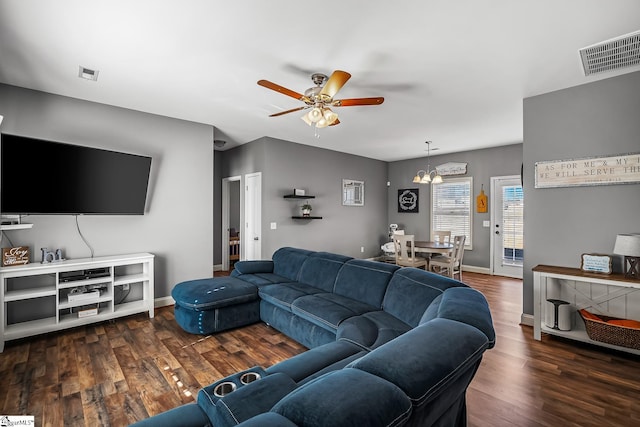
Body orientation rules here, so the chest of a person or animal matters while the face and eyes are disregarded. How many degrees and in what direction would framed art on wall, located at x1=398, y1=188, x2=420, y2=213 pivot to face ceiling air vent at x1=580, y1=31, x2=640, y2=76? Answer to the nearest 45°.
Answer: approximately 45° to its left

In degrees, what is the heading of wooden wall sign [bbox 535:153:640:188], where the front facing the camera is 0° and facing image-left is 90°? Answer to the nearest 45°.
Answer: approximately 45°

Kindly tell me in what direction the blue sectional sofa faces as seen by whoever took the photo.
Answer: facing to the left of the viewer

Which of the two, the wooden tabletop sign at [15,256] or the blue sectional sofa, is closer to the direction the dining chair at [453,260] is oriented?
the wooden tabletop sign

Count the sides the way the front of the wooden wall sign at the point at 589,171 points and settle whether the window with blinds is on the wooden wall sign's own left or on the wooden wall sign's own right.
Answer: on the wooden wall sign's own right

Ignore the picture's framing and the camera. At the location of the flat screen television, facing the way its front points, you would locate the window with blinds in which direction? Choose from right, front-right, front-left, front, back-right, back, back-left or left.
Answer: front-left

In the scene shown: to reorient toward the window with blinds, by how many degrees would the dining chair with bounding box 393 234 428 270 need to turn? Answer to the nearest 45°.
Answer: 0° — it already faces it

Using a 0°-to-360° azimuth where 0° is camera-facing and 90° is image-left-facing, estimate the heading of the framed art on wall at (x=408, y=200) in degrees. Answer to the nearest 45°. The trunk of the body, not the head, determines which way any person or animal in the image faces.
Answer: approximately 45°

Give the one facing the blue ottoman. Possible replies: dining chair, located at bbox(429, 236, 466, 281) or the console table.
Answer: the console table

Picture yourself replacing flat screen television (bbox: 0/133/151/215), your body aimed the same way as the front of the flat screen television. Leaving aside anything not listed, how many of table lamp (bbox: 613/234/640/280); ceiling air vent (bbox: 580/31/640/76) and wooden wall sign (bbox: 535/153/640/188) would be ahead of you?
3

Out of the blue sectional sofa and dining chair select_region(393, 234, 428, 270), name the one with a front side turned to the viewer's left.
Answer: the blue sectional sofa

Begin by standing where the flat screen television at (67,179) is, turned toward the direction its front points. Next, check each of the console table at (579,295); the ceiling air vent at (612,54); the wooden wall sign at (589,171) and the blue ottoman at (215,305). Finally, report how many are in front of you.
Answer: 4

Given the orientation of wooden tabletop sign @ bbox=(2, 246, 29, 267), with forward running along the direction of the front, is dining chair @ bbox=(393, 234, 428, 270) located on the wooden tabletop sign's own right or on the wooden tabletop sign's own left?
on the wooden tabletop sign's own left

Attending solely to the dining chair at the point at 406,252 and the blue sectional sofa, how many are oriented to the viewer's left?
1
